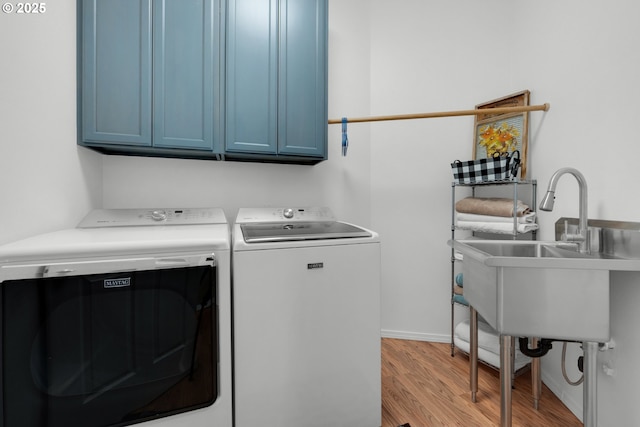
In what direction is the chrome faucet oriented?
to the viewer's left

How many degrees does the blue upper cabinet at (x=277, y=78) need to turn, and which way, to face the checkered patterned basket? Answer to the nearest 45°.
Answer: approximately 90° to its left

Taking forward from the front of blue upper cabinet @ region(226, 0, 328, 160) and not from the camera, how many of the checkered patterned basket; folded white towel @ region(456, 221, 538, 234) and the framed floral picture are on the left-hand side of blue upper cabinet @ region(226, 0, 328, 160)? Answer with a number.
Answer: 3

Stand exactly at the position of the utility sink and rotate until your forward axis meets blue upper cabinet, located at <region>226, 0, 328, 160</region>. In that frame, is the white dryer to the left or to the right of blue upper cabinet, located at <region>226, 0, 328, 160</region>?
left

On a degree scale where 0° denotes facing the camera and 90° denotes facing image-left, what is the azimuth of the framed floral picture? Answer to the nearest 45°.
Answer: approximately 45°

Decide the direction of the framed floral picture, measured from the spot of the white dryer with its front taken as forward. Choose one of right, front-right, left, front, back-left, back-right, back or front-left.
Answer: left
